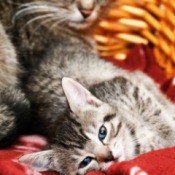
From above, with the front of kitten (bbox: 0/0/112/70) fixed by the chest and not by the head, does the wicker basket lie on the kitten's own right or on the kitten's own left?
on the kitten's own left

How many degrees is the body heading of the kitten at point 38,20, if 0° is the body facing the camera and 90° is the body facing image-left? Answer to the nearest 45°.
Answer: approximately 315°
